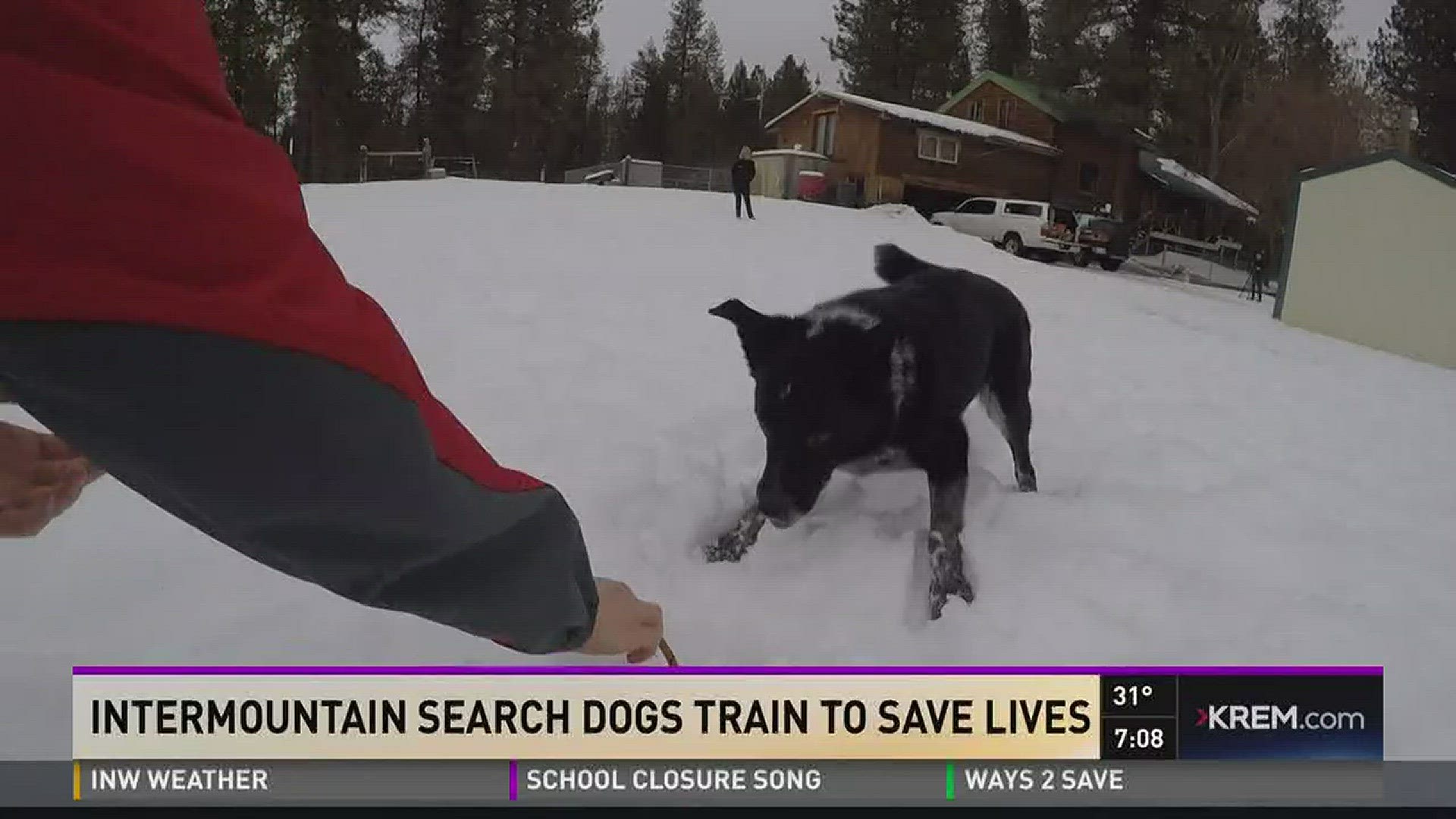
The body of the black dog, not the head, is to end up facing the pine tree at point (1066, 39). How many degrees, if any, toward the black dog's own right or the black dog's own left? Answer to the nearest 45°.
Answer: approximately 135° to the black dog's own right

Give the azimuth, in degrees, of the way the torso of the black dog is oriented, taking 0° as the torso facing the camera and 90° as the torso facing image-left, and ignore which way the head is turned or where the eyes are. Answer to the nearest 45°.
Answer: approximately 45°

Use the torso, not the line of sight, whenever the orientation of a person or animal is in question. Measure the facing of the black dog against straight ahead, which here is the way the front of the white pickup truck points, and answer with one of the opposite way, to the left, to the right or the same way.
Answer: to the left

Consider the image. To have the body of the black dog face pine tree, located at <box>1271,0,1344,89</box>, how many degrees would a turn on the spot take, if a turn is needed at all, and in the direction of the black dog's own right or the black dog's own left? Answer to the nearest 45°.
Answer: approximately 180°

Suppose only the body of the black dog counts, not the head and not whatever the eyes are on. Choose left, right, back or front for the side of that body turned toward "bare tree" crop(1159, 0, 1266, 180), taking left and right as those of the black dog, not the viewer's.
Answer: back

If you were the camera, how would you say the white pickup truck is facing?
facing away from the viewer and to the left of the viewer
